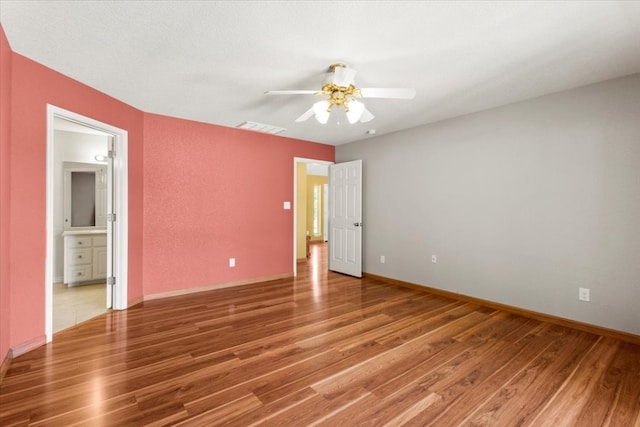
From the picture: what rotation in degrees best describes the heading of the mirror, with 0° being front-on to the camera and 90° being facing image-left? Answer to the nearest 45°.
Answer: approximately 0°

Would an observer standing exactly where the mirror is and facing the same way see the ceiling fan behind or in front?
in front

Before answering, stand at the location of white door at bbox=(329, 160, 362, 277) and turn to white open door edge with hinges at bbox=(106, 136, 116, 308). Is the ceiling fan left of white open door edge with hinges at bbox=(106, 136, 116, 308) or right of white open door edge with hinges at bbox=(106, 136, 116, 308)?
left

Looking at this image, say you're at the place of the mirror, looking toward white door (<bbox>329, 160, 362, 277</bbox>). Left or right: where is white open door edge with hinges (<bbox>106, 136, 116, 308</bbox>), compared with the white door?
right

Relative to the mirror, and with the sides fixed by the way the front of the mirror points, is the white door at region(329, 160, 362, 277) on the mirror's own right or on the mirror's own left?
on the mirror's own left

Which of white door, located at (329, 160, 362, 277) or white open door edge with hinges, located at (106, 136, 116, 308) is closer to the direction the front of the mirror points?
the white open door edge with hinges

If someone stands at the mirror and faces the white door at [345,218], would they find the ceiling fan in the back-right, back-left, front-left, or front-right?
front-right

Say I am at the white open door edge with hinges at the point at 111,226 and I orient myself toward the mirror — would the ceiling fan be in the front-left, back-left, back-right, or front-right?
back-right

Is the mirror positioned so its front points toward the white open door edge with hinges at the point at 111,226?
yes

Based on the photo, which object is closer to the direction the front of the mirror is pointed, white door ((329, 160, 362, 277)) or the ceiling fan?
the ceiling fan
